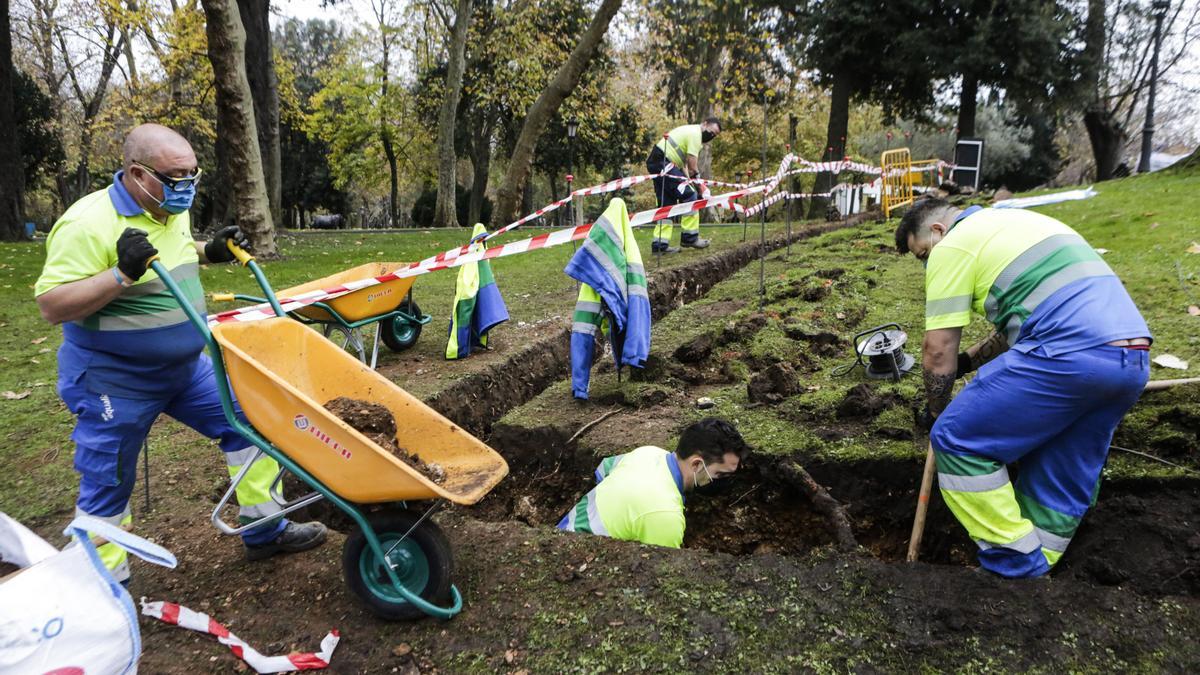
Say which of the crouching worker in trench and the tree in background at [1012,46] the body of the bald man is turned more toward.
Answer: the crouching worker in trench

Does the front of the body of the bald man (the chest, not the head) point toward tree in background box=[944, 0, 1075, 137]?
no

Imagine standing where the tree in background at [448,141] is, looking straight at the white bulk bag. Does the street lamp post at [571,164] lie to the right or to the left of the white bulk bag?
left

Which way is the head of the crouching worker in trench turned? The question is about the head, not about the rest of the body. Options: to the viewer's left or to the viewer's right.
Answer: to the viewer's right

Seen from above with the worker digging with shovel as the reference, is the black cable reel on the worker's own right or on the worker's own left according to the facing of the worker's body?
on the worker's own right

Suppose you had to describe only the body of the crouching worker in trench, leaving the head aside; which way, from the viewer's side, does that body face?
to the viewer's right

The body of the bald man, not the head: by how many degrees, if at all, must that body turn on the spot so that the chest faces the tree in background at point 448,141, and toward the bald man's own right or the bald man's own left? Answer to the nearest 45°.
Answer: approximately 90° to the bald man's own left

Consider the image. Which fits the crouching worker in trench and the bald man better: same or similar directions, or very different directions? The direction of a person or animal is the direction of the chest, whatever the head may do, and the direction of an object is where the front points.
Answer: same or similar directions

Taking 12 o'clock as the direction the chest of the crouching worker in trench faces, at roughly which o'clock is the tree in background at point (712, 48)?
The tree in background is roughly at 9 o'clock from the crouching worker in trench.

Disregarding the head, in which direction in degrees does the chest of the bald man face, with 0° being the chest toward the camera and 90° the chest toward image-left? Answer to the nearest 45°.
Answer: approximately 315°

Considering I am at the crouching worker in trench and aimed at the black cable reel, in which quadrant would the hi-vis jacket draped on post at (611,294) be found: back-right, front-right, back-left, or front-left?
front-left
